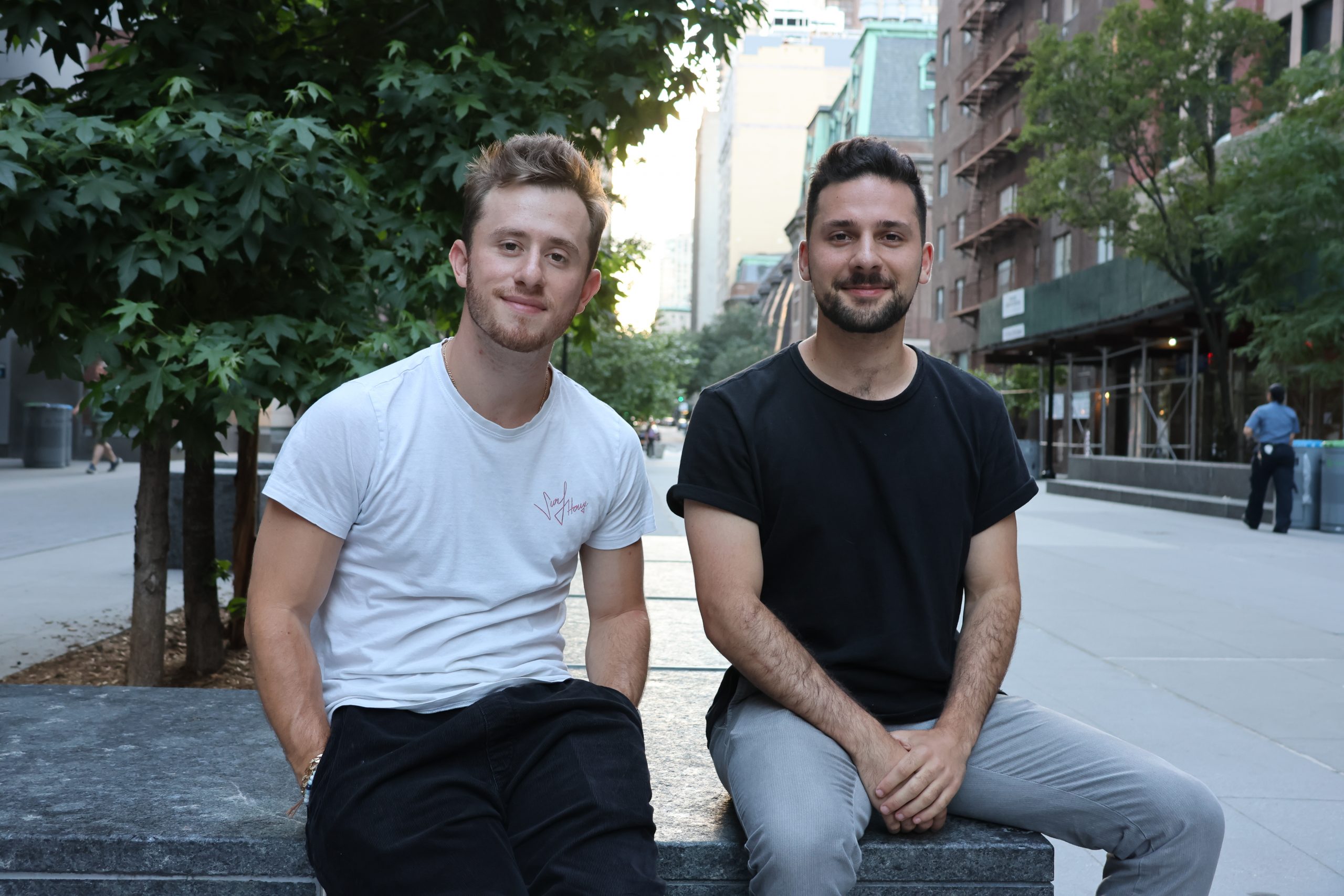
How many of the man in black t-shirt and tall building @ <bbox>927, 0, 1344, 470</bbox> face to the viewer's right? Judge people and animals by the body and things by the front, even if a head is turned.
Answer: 0

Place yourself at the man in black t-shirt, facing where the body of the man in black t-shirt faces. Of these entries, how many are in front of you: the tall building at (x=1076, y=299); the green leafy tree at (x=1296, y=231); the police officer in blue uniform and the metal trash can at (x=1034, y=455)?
0

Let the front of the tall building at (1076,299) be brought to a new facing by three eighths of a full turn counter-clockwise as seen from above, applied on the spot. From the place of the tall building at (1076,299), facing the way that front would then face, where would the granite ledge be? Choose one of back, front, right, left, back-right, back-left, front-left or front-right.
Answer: right

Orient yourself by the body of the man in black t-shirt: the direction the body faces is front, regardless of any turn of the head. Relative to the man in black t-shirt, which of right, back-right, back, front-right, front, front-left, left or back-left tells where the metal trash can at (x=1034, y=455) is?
back

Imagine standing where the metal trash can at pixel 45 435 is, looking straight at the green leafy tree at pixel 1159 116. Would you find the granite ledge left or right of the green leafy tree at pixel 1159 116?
right

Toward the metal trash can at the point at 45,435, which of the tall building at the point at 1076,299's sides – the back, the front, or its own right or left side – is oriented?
front

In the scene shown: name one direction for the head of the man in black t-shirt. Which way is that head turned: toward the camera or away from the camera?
toward the camera

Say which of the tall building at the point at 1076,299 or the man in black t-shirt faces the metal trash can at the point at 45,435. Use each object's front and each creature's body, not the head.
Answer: the tall building

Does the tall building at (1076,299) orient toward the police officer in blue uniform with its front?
no

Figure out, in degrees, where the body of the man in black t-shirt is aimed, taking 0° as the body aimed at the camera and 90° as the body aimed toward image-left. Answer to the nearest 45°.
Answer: approximately 0°

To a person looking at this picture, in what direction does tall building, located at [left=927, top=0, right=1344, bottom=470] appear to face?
facing the viewer and to the left of the viewer

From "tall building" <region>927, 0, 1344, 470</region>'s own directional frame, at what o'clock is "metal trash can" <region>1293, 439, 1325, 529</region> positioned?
The metal trash can is roughly at 10 o'clock from the tall building.

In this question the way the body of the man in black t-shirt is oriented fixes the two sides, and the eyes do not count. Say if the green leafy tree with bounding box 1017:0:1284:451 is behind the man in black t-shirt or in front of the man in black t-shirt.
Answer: behind

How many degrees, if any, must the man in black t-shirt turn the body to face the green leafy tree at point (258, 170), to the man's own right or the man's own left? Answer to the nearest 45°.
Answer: approximately 135° to the man's own right

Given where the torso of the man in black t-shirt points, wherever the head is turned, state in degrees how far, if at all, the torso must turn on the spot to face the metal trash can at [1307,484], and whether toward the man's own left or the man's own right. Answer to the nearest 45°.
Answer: approximately 180°

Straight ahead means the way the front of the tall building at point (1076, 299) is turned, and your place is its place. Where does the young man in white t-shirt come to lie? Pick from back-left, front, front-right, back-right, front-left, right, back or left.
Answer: front-left

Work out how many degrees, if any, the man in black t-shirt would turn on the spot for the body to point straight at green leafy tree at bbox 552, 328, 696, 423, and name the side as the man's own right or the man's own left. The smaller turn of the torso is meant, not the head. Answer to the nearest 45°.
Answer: approximately 180°

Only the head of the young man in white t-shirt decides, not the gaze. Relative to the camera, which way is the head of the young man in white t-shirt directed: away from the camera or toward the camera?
toward the camera

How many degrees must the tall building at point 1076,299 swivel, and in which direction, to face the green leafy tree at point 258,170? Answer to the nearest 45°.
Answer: approximately 45° to its left

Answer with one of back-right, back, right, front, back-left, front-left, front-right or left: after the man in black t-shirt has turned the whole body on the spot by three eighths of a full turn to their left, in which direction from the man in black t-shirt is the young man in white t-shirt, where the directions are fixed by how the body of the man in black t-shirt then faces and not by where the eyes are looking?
back
